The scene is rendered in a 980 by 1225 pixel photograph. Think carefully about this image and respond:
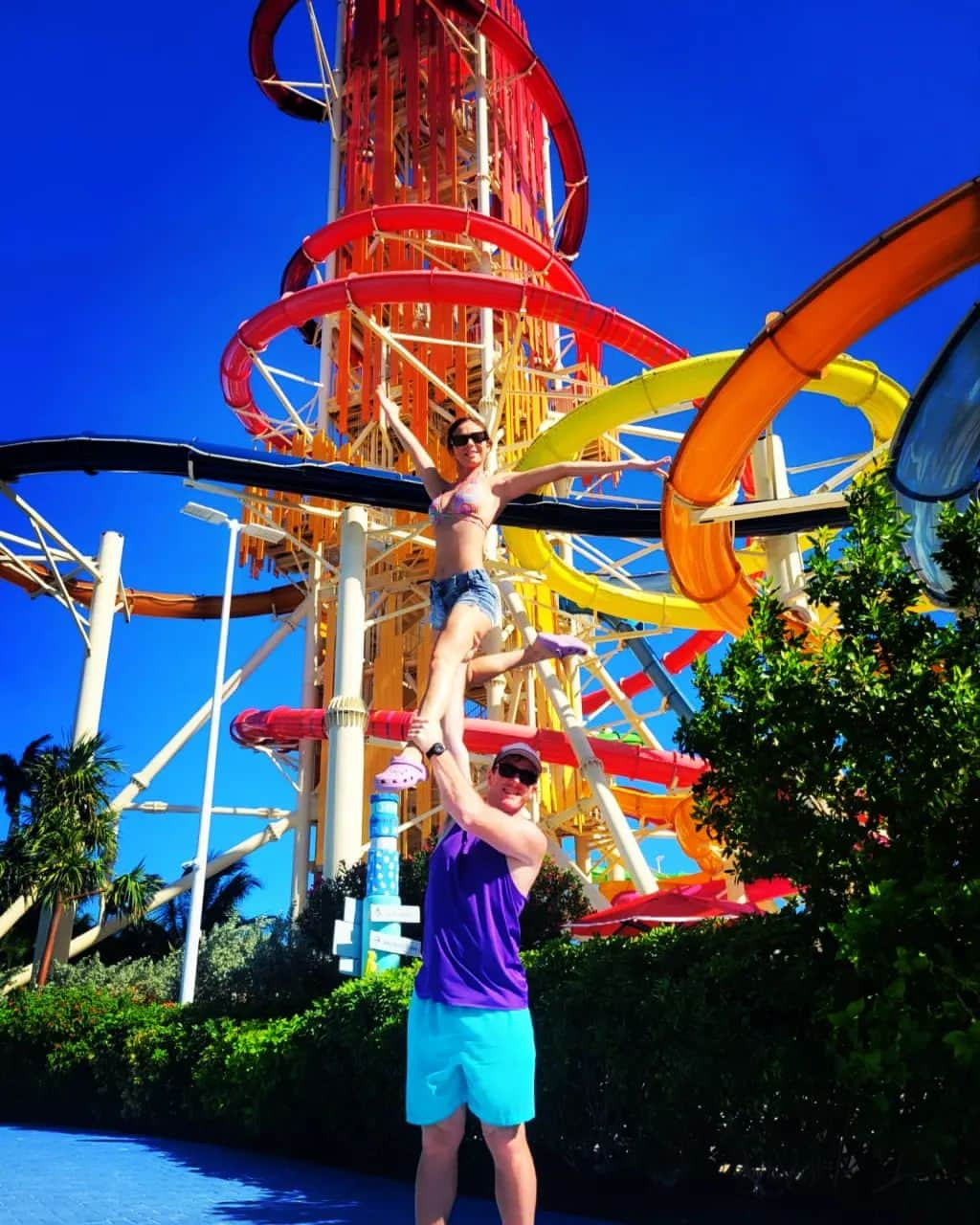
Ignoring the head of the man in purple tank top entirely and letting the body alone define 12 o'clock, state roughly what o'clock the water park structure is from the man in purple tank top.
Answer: The water park structure is roughly at 6 o'clock from the man in purple tank top.

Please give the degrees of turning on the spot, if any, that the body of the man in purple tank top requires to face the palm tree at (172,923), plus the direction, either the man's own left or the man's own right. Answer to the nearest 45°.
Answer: approximately 180°

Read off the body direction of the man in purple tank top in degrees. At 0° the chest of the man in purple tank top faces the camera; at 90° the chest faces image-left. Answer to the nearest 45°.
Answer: approximately 0°

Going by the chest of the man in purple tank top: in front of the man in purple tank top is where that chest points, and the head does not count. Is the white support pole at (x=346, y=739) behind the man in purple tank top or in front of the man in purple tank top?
behind

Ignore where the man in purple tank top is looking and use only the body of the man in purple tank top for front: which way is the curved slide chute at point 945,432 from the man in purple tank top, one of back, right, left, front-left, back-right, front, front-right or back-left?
back-left

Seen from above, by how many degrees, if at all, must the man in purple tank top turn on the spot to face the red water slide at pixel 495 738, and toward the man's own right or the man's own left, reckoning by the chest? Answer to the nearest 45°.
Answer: approximately 180°

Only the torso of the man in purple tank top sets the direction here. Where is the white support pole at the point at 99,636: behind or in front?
behind
